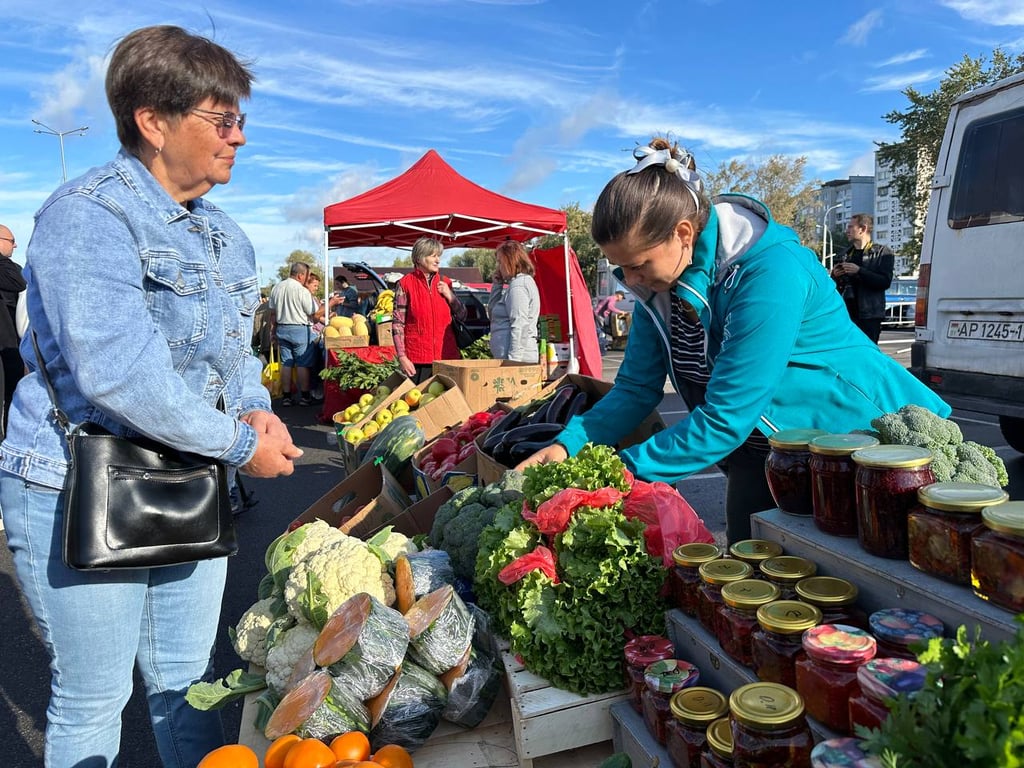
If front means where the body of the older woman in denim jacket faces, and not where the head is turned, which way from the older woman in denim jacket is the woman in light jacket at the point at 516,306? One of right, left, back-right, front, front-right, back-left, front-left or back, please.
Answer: left

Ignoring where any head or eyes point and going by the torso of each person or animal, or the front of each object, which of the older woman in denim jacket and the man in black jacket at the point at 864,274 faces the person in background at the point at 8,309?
the man in black jacket

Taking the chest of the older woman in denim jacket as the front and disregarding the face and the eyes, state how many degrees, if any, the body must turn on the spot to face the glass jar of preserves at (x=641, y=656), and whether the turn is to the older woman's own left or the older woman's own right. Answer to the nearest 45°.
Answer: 0° — they already face it

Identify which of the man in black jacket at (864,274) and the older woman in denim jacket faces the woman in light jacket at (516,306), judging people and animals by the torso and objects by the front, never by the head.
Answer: the man in black jacket

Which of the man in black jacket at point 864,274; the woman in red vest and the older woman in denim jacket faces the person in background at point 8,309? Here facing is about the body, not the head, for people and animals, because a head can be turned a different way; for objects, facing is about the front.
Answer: the man in black jacket

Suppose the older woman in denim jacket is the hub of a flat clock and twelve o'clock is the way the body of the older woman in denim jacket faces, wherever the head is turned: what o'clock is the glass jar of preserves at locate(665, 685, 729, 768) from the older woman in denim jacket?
The glass jar of preserves is roughly at 12 o'clock from the older woman in denim jacket.

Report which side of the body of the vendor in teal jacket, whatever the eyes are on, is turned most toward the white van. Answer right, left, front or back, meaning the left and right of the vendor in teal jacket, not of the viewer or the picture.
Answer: back

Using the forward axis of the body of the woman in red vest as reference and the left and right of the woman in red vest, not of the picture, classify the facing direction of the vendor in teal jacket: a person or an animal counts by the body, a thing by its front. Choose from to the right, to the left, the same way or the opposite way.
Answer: to the right

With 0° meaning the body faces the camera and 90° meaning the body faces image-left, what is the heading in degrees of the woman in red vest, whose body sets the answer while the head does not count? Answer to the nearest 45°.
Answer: approximately 315°

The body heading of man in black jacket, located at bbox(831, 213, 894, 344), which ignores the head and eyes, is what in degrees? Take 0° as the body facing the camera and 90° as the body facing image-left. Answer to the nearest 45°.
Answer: approximately 45°

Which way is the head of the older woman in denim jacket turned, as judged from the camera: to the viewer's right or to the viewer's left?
to the viewer's right

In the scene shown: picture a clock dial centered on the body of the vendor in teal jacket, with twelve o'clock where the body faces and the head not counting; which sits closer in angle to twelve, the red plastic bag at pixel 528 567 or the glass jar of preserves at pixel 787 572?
the red plastic bag

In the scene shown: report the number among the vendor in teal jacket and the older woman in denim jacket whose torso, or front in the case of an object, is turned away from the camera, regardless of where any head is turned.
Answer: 0

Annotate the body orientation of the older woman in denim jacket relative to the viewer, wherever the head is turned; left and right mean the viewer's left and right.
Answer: facing the viewer and to the right of the viewer

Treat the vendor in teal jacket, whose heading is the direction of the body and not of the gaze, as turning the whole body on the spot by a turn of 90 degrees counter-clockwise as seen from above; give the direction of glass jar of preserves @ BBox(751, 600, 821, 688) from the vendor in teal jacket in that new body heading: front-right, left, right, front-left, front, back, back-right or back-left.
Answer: front-right
